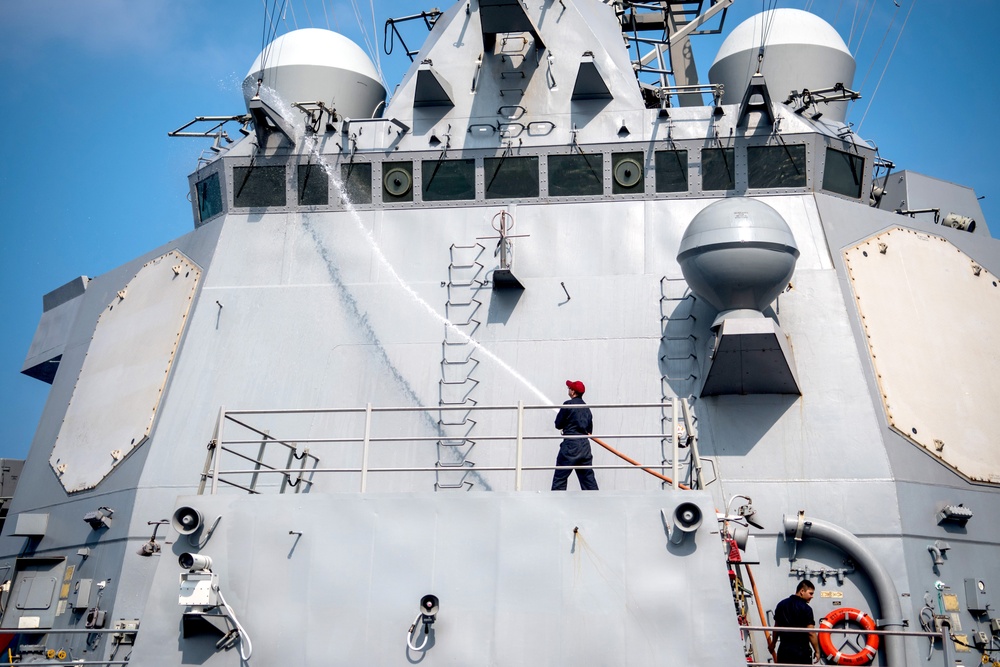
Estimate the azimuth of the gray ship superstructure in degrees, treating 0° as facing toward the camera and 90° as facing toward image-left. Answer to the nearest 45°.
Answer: approximately 0°

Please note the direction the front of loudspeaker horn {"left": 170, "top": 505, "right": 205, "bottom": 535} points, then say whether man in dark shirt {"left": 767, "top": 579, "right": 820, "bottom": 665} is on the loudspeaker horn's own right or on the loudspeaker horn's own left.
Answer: on the loudspeaker horn's own left

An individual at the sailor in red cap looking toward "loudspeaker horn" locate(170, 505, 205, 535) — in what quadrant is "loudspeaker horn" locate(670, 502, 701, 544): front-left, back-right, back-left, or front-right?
back-left

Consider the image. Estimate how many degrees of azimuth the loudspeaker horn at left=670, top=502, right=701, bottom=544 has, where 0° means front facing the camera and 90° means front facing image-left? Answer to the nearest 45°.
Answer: approximately 0°

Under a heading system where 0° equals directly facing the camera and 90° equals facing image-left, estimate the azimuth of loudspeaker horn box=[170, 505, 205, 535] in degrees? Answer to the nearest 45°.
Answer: approximately 45°
